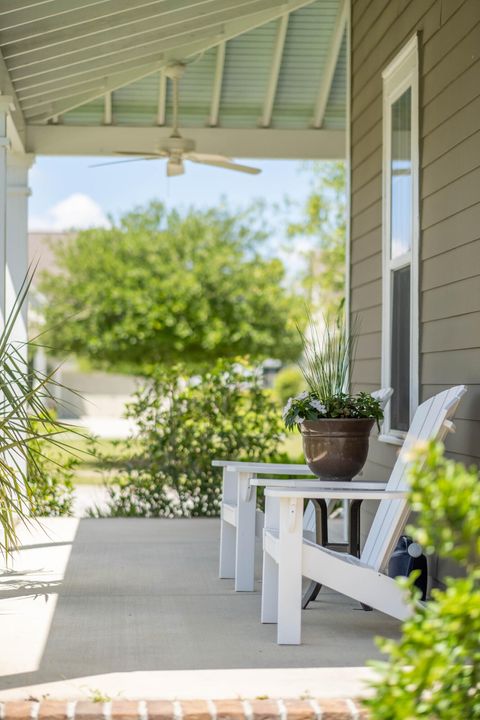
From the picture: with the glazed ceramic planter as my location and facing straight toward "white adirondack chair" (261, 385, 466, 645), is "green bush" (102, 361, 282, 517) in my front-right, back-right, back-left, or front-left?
back-right

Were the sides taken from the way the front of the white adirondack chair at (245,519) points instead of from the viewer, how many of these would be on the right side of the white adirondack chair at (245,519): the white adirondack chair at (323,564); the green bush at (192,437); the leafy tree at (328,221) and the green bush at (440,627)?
2

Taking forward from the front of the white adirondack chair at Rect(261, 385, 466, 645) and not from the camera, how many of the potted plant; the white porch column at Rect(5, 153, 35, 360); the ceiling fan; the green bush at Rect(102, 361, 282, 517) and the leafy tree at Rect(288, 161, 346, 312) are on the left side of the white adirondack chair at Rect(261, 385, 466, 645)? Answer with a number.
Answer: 0

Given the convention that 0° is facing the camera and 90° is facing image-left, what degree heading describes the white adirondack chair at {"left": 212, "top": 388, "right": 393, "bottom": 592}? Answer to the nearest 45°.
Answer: approximately 90°

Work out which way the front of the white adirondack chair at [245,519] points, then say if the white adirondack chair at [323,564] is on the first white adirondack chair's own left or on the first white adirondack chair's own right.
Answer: on the first white adirondack chair's own left

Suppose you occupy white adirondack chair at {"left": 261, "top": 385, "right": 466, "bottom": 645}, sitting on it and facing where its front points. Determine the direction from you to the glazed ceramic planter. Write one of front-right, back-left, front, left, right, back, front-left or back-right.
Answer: right

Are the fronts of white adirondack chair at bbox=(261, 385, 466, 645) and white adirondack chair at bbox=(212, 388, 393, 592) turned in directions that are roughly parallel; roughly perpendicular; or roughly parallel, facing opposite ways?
roughly parallel

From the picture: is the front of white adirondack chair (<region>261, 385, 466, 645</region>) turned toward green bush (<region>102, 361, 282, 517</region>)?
no

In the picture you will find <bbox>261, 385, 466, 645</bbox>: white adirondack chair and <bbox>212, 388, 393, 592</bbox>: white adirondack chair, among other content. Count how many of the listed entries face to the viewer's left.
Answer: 2

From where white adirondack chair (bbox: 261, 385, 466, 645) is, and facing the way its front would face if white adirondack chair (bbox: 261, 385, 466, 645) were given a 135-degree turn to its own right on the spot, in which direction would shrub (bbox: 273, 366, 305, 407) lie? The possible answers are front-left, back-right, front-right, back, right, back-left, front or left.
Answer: front-left

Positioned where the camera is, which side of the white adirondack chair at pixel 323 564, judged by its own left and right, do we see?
left

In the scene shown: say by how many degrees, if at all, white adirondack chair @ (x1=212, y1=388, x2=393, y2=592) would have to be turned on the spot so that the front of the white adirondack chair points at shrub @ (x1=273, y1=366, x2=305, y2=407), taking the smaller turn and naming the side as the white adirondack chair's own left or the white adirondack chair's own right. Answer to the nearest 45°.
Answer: approximately 90° to the white adirondack chair's own right

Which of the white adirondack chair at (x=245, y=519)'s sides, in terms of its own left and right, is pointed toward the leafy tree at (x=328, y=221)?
right
